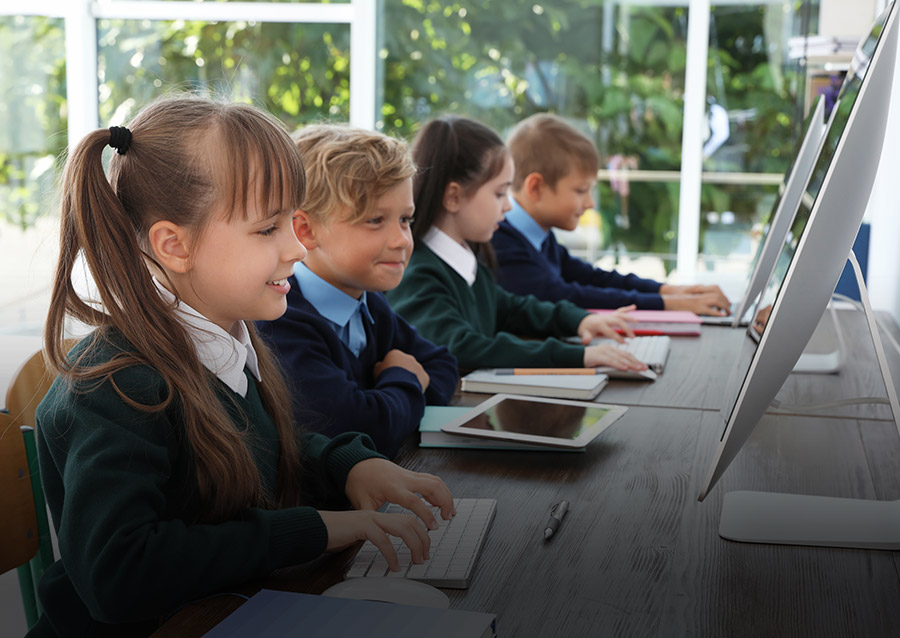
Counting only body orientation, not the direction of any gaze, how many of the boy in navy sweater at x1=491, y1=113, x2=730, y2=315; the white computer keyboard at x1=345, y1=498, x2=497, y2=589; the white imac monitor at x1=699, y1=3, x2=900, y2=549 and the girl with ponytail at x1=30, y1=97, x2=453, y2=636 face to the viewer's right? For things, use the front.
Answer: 2

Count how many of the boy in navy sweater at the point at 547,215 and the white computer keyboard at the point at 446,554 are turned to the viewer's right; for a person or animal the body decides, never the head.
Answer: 1

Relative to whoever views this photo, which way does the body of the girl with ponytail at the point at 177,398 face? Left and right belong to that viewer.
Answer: facing to the right of the viewer

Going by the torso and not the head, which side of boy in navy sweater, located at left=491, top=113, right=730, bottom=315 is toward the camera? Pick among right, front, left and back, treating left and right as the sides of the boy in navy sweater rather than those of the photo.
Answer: right

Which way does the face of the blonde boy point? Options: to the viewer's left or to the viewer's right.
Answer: to the viewer's right

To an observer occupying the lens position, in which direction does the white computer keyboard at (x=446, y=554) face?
facing to the left of the viewer

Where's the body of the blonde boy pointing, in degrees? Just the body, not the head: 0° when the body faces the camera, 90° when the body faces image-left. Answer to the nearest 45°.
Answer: approximately 315°

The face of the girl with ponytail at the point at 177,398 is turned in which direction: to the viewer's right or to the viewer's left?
to the viewer's right

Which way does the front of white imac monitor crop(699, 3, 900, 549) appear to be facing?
to the viewer's left

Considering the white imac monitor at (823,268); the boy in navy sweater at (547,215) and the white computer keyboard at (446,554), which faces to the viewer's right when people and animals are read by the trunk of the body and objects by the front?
the boy in navy sweater

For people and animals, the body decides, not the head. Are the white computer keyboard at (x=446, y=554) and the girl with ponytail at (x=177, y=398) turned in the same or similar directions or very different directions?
very different directions

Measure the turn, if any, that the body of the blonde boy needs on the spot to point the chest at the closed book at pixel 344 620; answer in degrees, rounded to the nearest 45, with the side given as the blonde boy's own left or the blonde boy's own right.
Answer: approximately 45° to the blonde boy's own right
